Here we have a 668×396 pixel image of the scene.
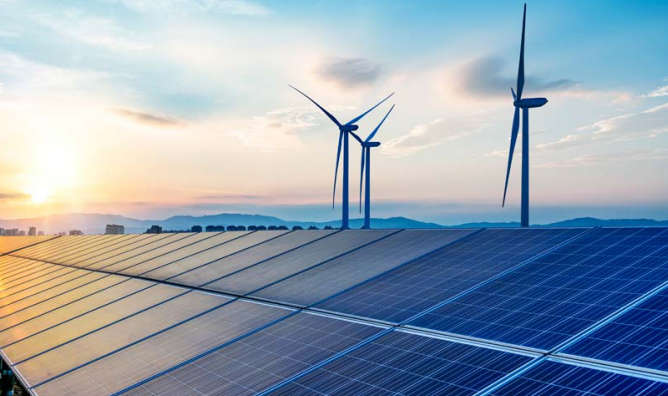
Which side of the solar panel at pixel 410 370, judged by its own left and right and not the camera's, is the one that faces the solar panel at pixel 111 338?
right

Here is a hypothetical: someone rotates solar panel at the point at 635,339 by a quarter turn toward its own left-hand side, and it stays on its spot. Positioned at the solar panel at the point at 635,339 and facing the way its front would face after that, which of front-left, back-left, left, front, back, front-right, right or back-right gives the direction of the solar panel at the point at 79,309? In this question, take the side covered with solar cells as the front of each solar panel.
back-right

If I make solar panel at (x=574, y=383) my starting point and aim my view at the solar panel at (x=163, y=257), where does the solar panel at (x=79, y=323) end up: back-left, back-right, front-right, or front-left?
front-left

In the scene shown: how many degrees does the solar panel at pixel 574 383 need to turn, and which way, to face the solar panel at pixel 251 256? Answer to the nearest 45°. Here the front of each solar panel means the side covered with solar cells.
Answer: approximately 90° to its right

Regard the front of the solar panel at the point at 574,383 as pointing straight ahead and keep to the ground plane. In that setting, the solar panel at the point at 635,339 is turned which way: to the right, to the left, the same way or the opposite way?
the same way

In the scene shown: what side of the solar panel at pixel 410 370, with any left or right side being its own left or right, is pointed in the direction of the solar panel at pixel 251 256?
right

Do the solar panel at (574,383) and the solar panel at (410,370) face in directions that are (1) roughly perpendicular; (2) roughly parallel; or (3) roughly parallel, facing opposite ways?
roughly parallel

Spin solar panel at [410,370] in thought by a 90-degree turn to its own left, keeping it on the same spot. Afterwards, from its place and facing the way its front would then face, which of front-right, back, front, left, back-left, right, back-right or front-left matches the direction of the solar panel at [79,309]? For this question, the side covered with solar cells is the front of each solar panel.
back

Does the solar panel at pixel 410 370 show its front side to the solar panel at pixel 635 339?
no

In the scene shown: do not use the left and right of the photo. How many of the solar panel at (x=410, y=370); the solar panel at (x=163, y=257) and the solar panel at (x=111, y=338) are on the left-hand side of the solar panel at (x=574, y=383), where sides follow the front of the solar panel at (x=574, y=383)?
0

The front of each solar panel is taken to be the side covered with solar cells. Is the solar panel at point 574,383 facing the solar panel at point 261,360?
no

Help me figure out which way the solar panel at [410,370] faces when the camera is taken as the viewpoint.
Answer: facing the viewer and to the left of the viewer

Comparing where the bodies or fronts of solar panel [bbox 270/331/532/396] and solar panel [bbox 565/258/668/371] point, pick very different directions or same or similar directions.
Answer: same or similar directions

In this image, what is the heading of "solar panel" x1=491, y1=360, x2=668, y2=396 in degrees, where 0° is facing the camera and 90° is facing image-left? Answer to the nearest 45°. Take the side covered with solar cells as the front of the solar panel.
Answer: approximately 45°
